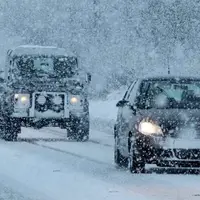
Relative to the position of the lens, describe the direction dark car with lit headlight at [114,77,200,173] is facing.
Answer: facing the viewer
